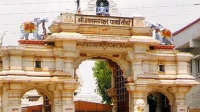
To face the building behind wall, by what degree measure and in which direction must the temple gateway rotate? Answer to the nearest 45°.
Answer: approximately 135° to its left

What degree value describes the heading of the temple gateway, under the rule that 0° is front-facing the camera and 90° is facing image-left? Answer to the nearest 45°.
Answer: approximately 0°
